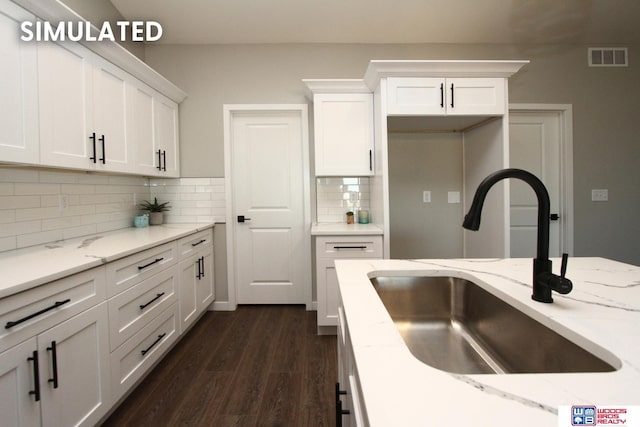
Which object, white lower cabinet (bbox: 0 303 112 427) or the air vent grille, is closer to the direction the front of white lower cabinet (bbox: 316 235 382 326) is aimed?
the white lower cabinet

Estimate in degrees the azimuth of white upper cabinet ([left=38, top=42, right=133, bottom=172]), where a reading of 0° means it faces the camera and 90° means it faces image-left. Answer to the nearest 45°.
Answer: approximately 315°

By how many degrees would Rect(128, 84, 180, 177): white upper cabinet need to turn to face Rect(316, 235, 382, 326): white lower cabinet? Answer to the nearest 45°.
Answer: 0° — it already faces it

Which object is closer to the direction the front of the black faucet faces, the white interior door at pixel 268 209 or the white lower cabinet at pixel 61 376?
the white lower cabinet

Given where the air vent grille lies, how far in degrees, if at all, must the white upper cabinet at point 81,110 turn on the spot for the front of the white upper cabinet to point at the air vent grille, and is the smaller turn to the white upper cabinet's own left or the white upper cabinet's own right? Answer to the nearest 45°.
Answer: approximately 45° to the white upper cabinet's own left

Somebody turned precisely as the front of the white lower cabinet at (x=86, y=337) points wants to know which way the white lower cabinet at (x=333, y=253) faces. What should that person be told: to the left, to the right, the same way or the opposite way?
to the right

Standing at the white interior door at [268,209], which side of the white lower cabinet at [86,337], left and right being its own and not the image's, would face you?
left

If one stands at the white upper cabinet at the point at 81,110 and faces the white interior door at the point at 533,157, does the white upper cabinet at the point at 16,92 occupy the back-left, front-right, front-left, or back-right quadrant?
back-right

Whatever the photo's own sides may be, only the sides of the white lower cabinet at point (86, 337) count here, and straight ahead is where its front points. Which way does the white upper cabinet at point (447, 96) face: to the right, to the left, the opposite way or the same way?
to the right

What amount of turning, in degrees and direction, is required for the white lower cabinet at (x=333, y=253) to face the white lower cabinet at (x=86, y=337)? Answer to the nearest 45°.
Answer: approximately 45° to its right

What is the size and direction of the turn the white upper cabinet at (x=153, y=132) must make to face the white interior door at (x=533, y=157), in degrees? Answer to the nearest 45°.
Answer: approximately 45° to its left

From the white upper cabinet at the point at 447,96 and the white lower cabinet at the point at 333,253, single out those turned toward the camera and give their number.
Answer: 2

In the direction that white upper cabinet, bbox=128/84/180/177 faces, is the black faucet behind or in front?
in front

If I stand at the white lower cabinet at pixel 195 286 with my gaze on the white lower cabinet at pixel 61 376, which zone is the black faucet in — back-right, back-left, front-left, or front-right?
front-left

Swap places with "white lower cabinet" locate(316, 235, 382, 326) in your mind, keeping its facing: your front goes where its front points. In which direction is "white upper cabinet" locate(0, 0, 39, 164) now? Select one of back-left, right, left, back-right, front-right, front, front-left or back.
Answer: front-right

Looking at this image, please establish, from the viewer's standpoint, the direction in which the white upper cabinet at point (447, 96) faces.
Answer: facing the viewer
